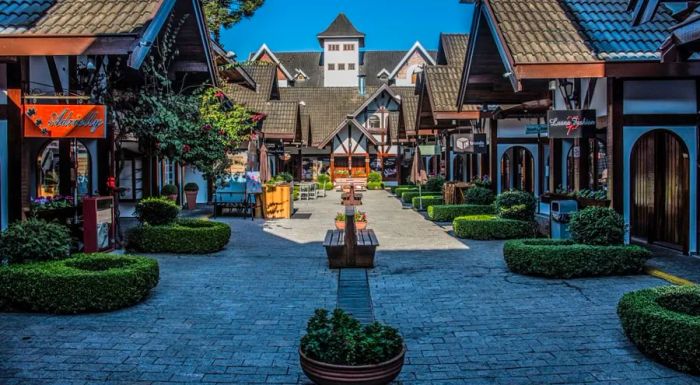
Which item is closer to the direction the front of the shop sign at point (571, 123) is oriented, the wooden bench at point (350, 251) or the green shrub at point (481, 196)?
the wooden bench

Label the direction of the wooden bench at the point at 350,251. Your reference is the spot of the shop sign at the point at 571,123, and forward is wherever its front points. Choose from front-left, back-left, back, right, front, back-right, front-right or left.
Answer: front-right

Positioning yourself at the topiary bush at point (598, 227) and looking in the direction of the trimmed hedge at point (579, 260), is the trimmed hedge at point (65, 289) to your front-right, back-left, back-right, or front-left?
front-right

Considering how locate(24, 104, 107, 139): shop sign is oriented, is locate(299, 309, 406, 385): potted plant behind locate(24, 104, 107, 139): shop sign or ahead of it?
ahead

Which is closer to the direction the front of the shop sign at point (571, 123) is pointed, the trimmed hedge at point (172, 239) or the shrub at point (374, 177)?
the trimmed hedge
